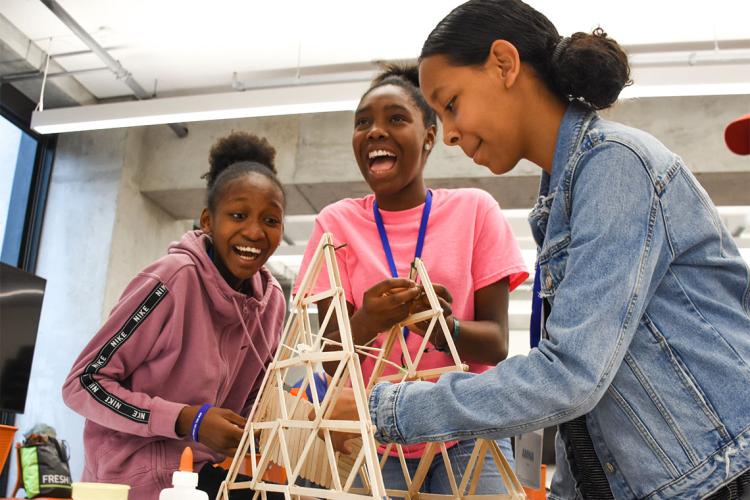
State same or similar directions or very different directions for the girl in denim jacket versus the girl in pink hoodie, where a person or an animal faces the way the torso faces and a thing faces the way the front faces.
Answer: very different directions

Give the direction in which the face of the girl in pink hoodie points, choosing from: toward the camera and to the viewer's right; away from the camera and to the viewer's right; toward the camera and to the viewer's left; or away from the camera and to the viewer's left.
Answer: toward the camera and to the viewer's right

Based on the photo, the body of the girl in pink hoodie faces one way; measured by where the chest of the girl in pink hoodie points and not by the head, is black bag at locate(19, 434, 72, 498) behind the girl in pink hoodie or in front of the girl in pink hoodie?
behind

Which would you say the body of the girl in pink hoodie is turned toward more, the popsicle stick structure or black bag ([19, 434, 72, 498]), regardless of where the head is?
the popsicle stick structure

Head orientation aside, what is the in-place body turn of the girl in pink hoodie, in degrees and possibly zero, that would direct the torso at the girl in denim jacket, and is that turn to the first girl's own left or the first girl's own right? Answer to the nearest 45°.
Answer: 0° — they already face them

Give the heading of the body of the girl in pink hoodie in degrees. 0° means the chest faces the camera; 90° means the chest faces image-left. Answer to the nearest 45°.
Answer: approximately 315°

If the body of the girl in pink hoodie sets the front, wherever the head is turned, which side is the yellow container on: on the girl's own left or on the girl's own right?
on the girl's own right

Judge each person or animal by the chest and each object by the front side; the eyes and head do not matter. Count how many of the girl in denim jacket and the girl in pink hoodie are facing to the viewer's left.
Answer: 1

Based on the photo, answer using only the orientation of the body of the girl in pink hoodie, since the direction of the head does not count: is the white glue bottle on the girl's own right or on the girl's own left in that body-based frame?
on the girl's own right

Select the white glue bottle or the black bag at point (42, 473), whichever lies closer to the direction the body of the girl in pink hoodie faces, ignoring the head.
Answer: the white glue bottle

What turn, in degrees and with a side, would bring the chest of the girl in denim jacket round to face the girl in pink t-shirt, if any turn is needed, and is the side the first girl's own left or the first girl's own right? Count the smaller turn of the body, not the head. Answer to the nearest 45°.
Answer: approximately 45° to the first girl's own right

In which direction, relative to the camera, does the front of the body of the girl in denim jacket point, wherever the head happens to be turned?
to the viewer's left
